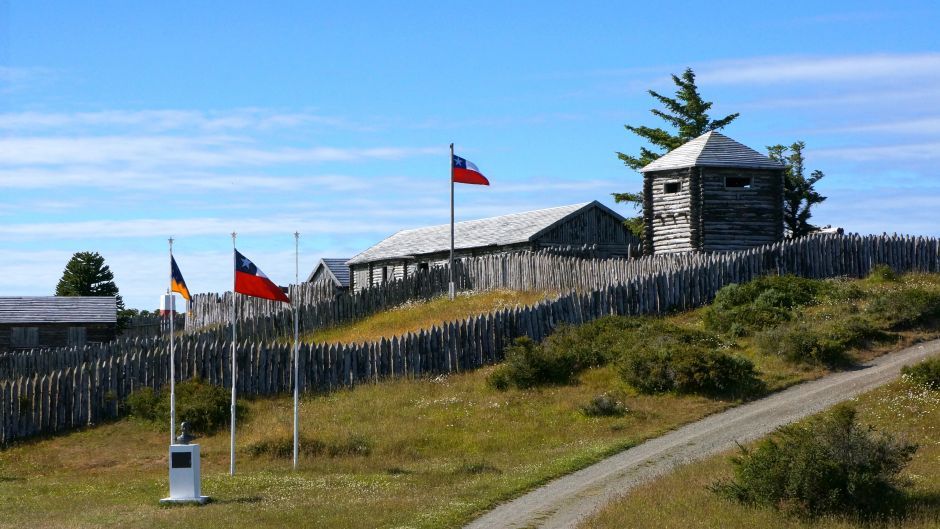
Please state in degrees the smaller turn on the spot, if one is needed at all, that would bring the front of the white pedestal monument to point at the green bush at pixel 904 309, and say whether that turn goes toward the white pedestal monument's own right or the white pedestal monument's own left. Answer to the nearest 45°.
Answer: approximately 90° to the white pedestal monument's own left

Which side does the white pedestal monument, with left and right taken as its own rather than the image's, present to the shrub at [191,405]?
back

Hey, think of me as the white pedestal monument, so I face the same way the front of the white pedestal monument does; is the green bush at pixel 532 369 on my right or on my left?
on my left

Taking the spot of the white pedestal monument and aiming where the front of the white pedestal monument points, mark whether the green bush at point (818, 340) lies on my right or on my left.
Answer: on my left

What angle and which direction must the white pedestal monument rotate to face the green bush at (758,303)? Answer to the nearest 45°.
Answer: approximately 135° to its left

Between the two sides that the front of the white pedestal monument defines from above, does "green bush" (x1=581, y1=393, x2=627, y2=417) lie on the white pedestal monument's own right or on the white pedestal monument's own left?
on the white pedestal monument's own left

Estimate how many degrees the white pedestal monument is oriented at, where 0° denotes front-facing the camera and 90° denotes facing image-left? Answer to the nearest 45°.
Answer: approximately 0°

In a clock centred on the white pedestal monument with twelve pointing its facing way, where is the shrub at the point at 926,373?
The shrub is roughly at 9 o'clock from the white pedestal monument.

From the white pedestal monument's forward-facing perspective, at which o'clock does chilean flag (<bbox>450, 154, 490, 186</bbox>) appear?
The chilean flag is roughly at 7 o'clock from the white pedestal monument.

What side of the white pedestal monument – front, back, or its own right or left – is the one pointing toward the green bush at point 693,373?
left
